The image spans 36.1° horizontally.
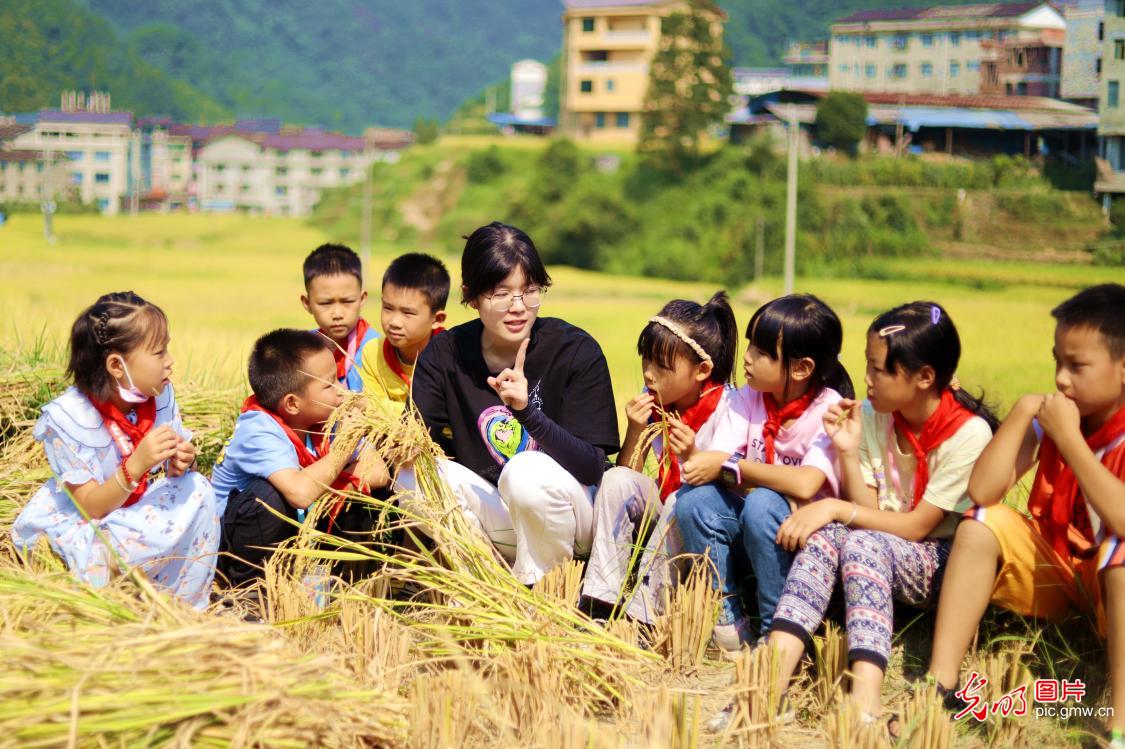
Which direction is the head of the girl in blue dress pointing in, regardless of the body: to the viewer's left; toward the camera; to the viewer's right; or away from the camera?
to the viewer's right

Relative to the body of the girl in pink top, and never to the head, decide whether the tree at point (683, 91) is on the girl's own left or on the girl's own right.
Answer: on the girl's own right

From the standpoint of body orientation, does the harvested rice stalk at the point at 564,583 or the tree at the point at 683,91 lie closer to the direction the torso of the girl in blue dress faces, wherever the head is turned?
the harvested rice stalk

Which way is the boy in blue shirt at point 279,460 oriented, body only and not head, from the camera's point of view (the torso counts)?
to the viewer's right

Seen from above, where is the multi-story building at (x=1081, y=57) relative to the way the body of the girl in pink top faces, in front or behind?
behind

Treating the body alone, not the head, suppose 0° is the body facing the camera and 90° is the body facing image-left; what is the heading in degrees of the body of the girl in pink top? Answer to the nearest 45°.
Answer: approximately 45°

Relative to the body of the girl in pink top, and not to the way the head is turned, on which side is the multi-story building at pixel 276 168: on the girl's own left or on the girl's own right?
on the girl's own right

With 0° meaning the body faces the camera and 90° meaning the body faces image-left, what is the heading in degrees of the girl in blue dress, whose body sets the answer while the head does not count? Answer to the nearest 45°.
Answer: approximately 315°

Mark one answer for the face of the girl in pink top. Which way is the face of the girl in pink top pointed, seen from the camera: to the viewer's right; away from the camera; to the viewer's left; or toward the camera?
to the viewer's left

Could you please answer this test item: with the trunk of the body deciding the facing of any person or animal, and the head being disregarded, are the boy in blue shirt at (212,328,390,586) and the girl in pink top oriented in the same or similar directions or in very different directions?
very different directions

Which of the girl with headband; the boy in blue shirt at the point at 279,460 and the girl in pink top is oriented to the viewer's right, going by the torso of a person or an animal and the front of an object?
the boy in blue shirt

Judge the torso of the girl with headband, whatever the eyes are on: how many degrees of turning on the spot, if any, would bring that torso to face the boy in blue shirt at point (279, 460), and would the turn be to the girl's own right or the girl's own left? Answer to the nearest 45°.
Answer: approximately 45° to the girl's own right

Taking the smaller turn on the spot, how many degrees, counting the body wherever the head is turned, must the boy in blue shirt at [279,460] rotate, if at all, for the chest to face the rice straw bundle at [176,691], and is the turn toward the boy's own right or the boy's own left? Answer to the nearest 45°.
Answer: approximately 90° to the boy's own right

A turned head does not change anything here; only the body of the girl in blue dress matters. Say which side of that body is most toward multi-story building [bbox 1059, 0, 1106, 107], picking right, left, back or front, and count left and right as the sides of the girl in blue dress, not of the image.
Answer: left

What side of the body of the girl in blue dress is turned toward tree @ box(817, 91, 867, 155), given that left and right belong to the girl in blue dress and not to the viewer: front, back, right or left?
left
